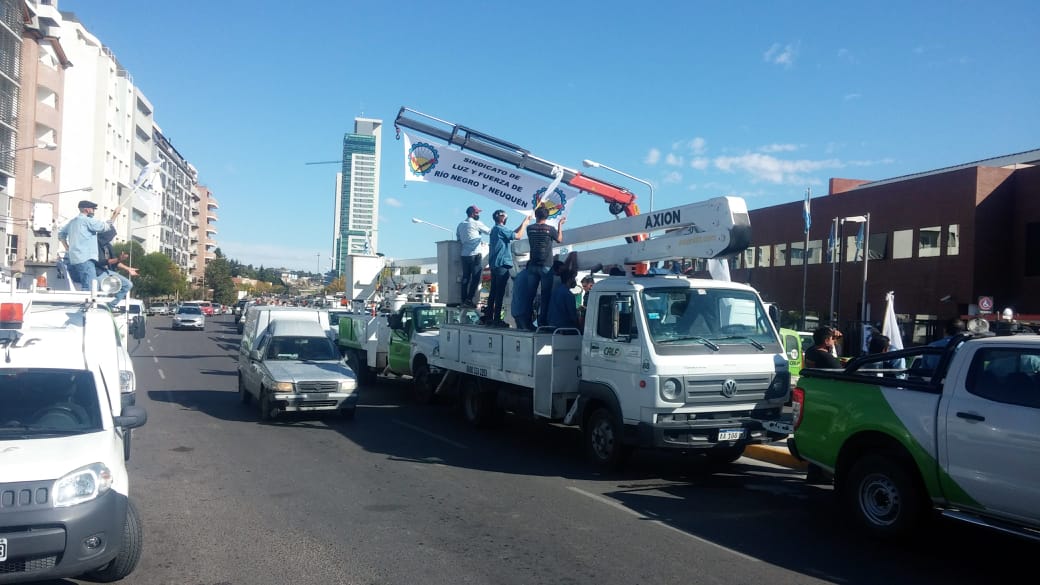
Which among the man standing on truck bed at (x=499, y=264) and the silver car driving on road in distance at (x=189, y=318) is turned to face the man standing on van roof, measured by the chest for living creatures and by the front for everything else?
the silver car driving on road in distance

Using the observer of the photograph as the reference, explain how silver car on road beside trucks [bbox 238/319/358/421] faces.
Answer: facing the viewer and to the right of the viewer

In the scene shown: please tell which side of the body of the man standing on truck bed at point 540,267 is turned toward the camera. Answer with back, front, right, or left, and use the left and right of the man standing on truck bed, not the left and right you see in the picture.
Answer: back

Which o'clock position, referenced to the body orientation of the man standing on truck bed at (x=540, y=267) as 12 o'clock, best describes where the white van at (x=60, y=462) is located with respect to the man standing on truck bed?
The white van is roughly at 7 o'clock from the man standing on truck bed.

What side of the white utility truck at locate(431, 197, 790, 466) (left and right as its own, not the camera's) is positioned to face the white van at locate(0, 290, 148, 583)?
right

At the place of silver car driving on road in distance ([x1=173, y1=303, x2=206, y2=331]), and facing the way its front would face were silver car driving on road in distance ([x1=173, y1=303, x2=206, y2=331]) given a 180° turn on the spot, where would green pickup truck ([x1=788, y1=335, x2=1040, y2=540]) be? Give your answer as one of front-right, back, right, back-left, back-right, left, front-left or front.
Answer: back

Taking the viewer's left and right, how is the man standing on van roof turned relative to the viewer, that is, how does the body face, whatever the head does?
facing away from the viewer and to the right of the viewer

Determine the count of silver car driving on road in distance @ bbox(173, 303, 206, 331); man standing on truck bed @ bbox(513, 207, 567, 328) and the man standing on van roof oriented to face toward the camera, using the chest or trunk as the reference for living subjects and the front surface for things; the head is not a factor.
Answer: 1

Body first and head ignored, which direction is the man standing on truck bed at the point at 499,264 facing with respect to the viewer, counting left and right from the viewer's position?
facing away from the viewer and to the right of the viewer

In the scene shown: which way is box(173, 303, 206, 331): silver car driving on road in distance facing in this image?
toward the camera

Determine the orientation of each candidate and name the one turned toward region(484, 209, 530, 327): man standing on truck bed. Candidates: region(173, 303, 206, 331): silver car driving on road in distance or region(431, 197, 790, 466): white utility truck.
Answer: the silver car driving on road in distance

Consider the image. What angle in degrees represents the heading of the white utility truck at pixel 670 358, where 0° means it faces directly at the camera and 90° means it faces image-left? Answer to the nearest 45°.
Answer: approximately 315°
